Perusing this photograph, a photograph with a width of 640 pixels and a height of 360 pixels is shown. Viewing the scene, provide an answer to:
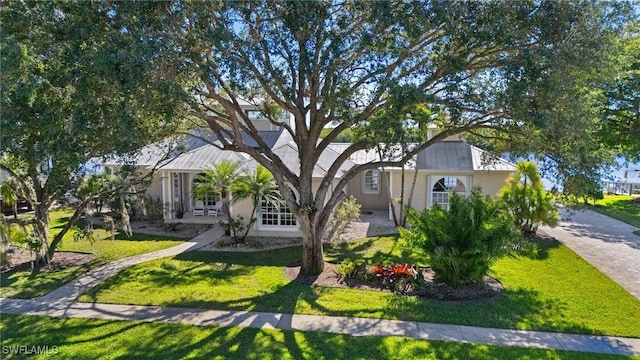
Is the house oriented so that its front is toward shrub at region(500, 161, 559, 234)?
no

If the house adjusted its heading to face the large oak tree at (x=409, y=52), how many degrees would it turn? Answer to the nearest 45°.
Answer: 0° — it already faces it

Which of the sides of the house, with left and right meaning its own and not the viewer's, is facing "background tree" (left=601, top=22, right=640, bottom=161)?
left

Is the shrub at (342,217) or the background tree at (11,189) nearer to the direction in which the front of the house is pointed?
the shrub

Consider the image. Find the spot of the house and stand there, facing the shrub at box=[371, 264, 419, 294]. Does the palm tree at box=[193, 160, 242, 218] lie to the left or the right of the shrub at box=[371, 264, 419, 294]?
right

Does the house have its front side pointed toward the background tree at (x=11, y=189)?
no

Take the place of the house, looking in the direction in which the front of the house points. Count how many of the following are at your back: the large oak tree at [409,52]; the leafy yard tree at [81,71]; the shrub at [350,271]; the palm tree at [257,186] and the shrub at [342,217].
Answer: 0

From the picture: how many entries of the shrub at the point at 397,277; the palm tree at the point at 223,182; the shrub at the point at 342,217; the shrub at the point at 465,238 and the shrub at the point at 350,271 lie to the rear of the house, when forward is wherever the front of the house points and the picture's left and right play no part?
0

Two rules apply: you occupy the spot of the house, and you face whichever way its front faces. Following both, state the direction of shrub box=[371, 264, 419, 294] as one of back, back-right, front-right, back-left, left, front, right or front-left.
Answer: front

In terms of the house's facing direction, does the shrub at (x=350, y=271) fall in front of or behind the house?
in front

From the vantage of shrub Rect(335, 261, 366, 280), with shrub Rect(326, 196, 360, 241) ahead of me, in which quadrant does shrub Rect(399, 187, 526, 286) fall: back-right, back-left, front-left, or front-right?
back-right

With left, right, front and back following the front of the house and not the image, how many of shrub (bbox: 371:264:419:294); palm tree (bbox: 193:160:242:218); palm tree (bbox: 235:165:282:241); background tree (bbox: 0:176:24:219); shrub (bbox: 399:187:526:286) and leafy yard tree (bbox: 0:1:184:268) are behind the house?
0

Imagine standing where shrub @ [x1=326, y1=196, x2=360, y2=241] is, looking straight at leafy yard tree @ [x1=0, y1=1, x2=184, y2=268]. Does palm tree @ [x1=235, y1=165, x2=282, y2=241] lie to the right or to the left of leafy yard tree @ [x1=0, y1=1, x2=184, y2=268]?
right

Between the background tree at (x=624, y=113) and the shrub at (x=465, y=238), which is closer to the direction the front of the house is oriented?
the shrub

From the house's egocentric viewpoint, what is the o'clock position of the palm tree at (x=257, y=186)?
The palm tree is roughly at 1 o'clock from the house.

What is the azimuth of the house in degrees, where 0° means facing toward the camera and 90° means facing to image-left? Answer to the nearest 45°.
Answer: approximately 0°

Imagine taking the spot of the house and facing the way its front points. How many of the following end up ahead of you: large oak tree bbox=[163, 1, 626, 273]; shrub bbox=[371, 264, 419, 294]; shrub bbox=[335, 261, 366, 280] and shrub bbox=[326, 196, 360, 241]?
4
